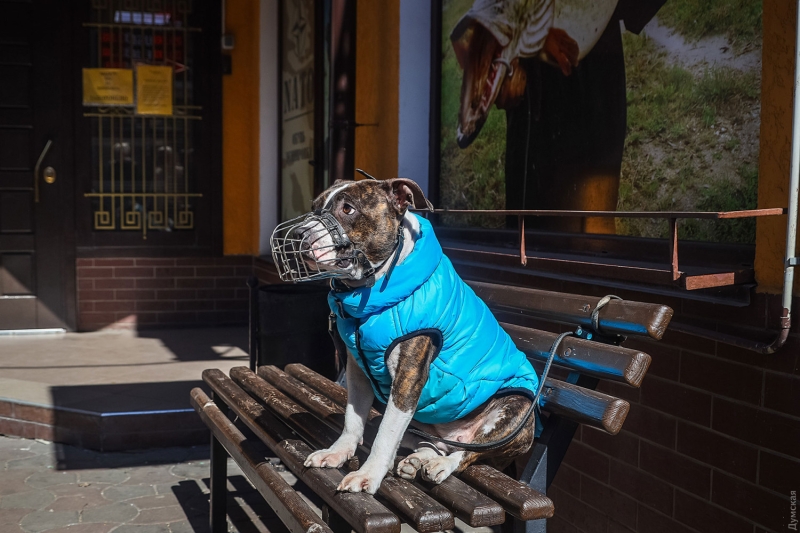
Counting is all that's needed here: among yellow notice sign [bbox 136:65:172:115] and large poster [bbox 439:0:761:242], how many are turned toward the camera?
2

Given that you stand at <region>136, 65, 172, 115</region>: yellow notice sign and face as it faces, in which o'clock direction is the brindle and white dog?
The brindle and white dog is roughly at 12 o'clock from the yellow notice sign.

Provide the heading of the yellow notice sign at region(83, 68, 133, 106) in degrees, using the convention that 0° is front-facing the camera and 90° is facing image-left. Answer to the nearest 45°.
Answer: approximately 0°

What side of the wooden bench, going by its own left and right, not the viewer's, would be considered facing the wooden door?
right

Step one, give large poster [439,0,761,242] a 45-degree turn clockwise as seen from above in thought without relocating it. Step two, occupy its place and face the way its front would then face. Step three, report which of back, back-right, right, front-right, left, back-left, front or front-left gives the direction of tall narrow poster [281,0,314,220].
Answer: right

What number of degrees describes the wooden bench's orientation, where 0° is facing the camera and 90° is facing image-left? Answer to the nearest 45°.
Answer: approximately 45°

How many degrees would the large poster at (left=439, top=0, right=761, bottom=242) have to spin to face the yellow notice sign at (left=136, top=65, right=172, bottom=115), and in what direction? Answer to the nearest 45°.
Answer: approximately 135° to its right

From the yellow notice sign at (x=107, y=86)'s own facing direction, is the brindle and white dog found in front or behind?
in front

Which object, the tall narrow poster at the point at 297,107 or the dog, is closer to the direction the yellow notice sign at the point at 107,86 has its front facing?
the dog

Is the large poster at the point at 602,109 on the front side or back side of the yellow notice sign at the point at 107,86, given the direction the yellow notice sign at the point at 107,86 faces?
on the front side
